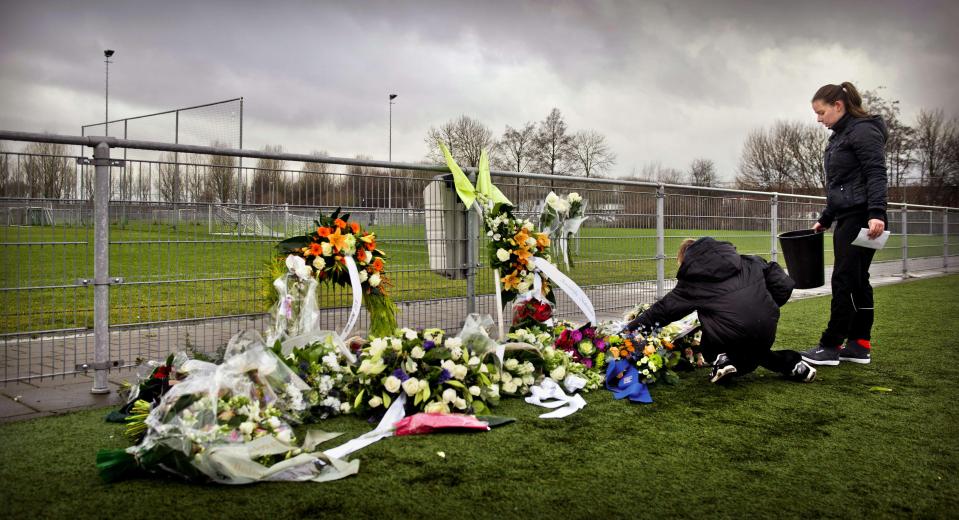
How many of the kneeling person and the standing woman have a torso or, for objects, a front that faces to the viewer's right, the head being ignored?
0

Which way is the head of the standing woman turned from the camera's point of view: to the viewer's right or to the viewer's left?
to the viewer's left

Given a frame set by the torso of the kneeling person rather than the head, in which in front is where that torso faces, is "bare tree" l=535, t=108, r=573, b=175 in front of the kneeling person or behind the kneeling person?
in front

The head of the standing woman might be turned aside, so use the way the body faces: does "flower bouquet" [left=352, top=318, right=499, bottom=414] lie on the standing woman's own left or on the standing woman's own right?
on the standing woman's own left

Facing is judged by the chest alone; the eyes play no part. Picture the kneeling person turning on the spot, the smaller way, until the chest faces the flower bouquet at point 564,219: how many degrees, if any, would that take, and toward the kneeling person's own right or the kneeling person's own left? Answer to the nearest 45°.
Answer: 0° — they already face it

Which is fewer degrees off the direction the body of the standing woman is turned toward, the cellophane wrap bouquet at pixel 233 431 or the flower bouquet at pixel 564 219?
the flower bouquet

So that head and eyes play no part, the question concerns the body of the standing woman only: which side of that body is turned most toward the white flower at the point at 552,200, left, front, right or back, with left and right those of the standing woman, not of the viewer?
front

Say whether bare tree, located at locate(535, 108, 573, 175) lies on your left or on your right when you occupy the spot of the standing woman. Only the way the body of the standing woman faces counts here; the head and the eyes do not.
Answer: on your right

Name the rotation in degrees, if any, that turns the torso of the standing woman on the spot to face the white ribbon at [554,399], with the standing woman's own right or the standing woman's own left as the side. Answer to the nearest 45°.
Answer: approximately 45° to the standing woman's own left

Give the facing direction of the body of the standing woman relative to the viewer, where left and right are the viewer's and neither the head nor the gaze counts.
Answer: facing to the left of the viewer

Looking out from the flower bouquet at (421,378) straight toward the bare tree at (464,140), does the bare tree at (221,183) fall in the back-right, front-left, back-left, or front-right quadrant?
front-left

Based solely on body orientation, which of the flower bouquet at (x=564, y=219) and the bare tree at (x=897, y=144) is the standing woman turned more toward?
the flower bouquet

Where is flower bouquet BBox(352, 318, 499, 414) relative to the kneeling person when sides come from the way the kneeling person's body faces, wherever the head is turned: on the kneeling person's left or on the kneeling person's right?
on the kneeling person's left

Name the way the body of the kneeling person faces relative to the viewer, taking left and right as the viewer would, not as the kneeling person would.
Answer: facing away from the viewer and to the left of the viewer

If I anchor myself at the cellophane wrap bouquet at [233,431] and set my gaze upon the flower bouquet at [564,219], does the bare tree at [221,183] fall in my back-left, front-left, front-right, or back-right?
front-left
